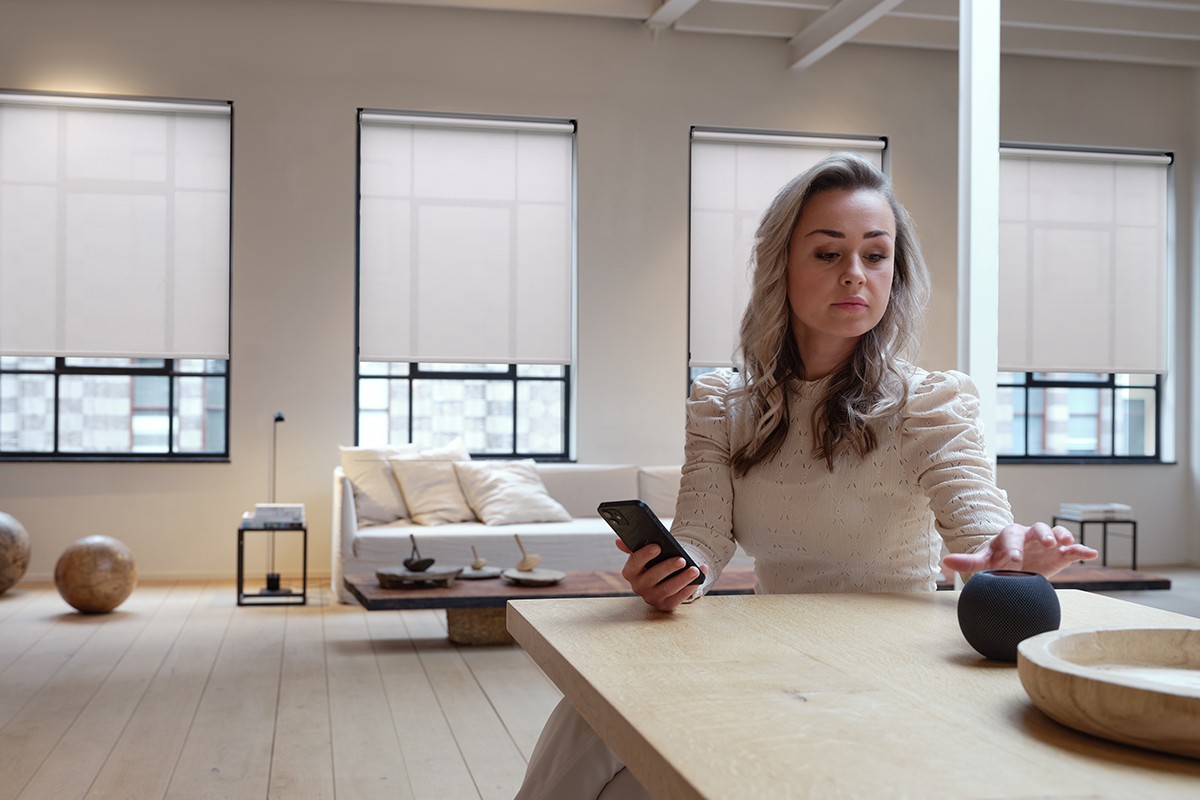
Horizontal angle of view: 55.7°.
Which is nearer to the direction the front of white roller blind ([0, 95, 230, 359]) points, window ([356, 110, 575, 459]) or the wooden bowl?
the wooden bowl

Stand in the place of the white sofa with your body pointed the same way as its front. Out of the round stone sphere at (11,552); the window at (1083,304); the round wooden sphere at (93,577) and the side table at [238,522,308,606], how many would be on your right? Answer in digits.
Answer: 3

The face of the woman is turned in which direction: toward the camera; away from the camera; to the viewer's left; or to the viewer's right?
toward the camera

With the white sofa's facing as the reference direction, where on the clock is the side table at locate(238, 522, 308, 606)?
The side table is roughly at 3 o'clock from the white sofa.

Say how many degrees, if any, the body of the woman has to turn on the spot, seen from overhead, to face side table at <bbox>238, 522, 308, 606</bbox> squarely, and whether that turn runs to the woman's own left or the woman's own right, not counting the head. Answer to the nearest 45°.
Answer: approximately 135° to the woman's own right

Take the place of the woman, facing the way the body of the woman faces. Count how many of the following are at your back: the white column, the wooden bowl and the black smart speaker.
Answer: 1

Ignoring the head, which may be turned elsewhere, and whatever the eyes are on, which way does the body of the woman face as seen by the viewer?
toward the camera

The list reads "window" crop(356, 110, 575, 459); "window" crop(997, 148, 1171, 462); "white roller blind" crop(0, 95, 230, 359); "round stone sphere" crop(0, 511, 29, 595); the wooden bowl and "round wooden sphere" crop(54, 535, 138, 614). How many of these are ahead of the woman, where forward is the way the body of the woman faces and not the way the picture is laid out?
1

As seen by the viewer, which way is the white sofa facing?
toward the camera

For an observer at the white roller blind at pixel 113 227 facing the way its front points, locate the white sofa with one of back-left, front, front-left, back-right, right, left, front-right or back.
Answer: front-left

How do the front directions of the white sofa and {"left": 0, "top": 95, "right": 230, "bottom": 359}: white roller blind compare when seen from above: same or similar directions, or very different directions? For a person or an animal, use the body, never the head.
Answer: same or similar directions

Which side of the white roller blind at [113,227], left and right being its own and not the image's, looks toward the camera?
front

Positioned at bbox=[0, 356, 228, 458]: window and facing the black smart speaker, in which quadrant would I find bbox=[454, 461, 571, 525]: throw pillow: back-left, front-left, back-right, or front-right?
front-left

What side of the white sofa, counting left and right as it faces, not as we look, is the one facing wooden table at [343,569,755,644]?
front

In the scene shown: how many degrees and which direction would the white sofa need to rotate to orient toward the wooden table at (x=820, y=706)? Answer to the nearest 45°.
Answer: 0° — it already faces it

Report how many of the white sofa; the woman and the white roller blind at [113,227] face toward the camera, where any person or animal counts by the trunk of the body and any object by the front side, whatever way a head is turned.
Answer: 3

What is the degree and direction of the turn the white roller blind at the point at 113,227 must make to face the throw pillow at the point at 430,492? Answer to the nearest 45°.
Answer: approximately 45° to its left

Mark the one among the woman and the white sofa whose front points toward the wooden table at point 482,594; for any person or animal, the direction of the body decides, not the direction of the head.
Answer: the white sofa

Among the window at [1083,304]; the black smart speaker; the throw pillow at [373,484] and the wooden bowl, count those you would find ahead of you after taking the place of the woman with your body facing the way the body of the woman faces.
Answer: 2
